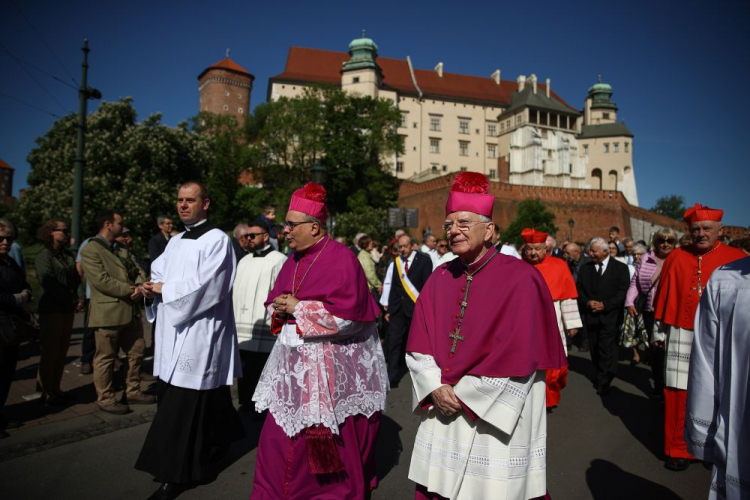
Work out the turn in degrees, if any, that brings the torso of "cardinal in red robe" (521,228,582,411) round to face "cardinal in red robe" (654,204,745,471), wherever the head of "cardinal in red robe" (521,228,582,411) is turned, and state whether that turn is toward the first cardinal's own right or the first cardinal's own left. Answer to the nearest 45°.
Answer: approximately 90° to the first cardinal's own left

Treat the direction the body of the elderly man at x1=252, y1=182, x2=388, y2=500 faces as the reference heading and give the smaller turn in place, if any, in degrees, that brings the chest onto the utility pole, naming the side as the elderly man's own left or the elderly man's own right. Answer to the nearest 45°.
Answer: approximately 90° to the elderly man's own right

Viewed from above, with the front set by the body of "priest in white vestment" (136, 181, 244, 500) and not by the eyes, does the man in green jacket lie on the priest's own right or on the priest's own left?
on the priest's own right

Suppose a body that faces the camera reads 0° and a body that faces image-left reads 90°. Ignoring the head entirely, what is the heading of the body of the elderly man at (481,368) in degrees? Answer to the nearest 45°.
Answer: approximately 45°

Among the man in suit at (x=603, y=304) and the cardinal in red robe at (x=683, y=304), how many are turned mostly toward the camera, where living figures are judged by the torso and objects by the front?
2

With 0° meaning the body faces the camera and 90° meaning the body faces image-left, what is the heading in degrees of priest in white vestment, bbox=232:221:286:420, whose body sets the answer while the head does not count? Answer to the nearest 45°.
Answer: approximately 45°

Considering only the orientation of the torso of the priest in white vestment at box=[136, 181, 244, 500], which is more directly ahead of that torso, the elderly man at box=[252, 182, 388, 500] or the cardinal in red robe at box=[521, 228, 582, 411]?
the elderly man

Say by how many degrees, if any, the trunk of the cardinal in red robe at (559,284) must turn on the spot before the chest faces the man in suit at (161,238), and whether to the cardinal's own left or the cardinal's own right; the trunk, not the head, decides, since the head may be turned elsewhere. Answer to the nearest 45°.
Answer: approximately 45° to the cardinal's own right
